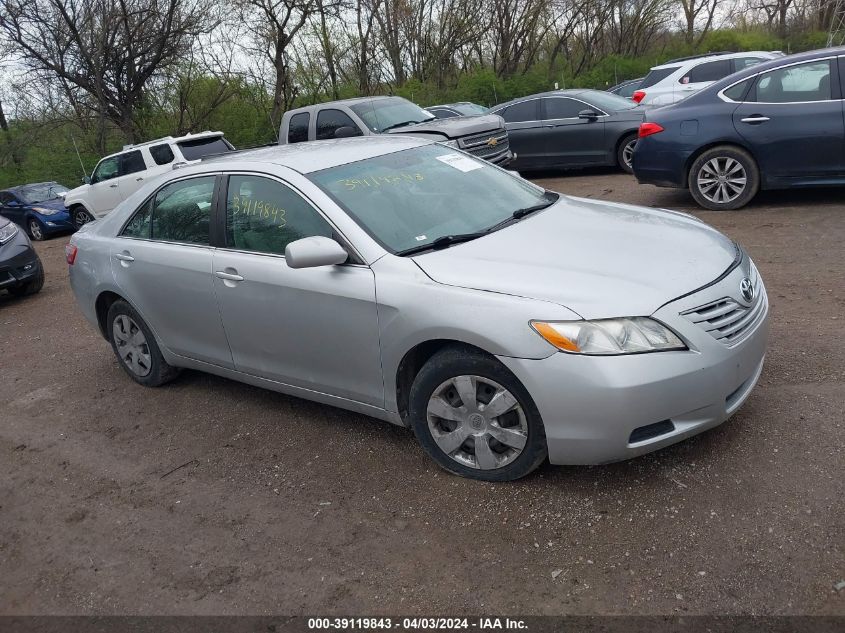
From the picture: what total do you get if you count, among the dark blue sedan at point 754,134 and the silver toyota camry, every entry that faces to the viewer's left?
0

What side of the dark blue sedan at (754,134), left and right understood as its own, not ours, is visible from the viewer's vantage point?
right

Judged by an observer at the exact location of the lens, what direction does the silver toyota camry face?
facing the viewer and to the right of the viewer

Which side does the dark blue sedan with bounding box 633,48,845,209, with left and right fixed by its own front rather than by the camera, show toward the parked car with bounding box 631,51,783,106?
left

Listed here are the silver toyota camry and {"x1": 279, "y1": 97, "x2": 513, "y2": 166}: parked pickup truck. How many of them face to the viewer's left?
0

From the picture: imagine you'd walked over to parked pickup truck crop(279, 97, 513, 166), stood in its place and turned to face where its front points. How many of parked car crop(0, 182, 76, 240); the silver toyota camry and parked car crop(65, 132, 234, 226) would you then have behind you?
2

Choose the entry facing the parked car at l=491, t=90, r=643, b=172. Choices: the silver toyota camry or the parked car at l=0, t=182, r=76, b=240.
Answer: the parked car at l=0, t=182, r=76, b=240

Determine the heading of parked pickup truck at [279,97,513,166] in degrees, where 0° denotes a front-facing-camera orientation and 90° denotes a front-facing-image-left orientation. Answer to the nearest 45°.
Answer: approximately 315°

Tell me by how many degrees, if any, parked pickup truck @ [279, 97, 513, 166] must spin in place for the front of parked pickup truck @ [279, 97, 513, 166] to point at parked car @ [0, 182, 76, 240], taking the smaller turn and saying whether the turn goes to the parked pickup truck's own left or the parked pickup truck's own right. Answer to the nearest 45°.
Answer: approximately 180°

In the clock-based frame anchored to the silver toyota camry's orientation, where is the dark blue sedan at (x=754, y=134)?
The dark blue sedan is roughly at 9 o'clock from the silver toyota camry.

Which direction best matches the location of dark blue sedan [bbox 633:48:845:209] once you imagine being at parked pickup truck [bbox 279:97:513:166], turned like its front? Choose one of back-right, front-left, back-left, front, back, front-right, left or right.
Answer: front
